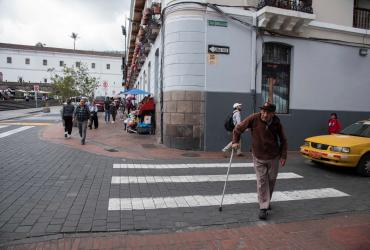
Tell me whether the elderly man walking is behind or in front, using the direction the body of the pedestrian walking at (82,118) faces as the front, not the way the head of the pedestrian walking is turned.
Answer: in front

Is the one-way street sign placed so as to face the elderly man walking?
yes

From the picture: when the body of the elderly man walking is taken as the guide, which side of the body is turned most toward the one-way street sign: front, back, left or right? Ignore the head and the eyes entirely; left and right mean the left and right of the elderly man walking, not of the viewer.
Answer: back

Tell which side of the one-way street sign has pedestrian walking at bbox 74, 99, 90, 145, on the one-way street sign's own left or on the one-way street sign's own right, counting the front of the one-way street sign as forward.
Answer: on the one-way street sign's own right

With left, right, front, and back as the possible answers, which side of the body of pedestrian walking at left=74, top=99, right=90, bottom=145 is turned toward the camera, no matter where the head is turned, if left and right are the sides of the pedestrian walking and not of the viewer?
front

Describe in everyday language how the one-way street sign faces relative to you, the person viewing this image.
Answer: facing the viewer

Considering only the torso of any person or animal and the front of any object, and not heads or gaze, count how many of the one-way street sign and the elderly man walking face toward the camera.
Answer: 2

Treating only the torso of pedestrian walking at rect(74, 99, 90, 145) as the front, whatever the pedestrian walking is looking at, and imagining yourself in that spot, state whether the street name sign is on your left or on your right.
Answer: on your left

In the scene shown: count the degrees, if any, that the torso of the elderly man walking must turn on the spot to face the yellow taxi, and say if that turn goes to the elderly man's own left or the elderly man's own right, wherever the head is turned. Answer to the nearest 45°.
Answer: approximately 135° to the elderly man's own left

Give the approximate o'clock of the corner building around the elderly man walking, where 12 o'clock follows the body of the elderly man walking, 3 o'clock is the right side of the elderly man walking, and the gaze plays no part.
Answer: The corner building is roughly at 6 o'clock from the elderly man walking.

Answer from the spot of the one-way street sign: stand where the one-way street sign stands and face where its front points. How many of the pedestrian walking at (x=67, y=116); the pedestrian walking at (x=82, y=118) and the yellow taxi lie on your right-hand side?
2
